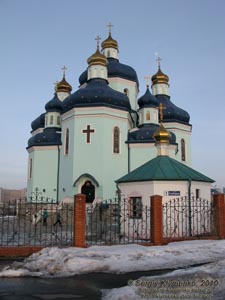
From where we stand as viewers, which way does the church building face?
facing the viewer

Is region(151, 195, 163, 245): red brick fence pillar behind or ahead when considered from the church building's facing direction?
ahead

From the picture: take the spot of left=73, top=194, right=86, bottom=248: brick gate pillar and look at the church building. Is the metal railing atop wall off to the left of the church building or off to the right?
right

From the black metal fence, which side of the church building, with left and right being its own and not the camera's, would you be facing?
front

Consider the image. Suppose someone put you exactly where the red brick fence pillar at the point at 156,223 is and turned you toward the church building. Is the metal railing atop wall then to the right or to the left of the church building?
right

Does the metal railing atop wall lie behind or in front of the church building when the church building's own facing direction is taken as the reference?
in front

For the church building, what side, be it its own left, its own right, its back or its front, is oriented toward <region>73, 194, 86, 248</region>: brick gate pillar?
front
